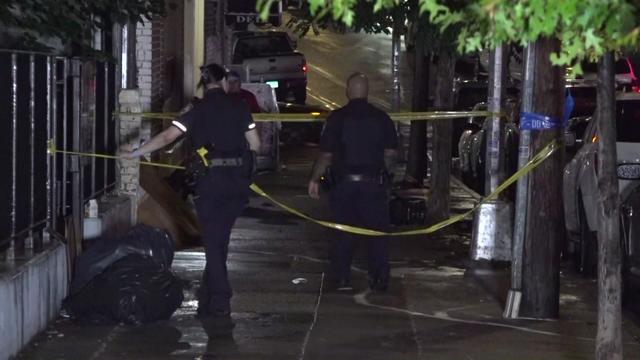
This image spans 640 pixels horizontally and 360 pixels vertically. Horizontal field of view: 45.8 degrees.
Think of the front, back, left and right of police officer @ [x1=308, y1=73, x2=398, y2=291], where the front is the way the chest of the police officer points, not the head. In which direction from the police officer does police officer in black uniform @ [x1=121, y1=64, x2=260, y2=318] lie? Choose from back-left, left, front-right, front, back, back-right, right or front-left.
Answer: back-left

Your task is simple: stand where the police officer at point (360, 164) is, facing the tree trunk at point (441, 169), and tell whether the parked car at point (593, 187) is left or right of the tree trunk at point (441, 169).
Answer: right

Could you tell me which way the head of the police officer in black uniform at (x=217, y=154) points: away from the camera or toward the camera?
away from the camera

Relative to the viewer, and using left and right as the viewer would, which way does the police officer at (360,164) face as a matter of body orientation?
facing away from the viewer

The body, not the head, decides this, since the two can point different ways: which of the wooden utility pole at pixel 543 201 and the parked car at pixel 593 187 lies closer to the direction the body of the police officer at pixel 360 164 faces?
the parked car

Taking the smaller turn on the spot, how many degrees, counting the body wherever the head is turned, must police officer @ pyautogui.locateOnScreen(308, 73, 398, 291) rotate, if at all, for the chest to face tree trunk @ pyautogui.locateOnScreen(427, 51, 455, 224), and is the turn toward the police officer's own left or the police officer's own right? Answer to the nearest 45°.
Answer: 0° — they already face it

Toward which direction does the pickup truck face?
away from the camera

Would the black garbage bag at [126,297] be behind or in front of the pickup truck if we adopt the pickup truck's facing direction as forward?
behind

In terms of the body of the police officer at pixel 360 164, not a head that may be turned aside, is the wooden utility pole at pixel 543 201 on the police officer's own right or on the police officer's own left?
on the police officer's own right
